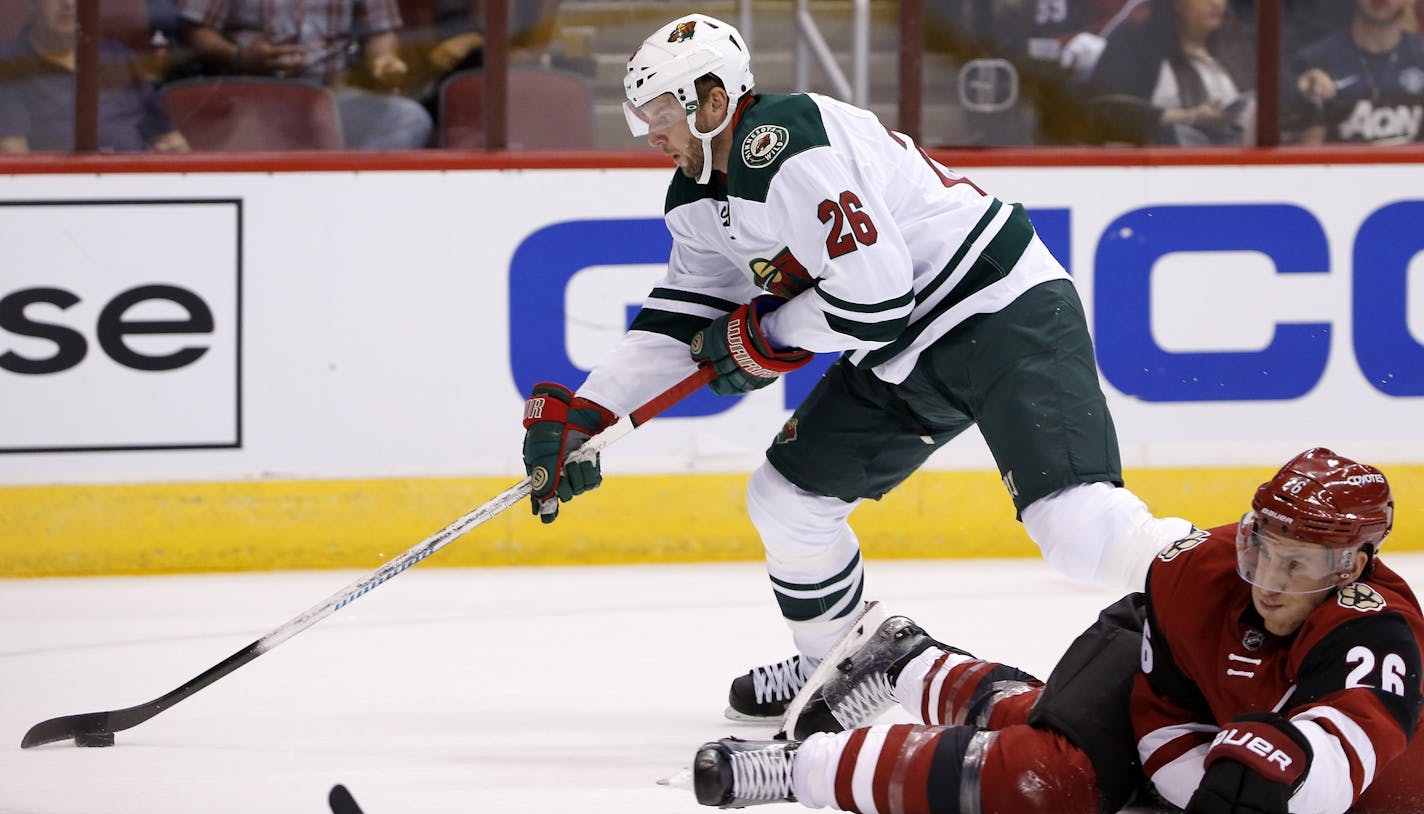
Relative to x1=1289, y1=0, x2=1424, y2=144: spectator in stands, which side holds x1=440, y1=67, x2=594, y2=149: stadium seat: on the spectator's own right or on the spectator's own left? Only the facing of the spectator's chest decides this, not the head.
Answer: on the spectator's own right

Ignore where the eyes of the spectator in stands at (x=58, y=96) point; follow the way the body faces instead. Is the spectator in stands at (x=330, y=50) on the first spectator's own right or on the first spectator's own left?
on the first spectator's own left

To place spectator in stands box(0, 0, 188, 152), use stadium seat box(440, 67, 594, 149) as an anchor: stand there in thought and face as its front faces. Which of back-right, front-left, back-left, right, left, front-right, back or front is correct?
right

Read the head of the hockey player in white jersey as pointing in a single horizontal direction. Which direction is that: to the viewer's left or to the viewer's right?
to the viewer's left

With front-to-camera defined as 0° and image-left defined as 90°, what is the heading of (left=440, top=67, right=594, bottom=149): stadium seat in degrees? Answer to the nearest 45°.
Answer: approximately 0°

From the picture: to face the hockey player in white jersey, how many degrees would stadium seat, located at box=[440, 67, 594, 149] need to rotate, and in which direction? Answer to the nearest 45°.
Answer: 0° — it already faces them

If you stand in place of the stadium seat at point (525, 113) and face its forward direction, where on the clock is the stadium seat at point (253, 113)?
the stadium seat at point (253, 113) is roughly at 3 o'clock from the stadium seat at point (525, 113).

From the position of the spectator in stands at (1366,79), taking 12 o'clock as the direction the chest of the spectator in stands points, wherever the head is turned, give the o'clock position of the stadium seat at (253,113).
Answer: The stadium seat is roughly at 2 o'clock from the spectator in stands.
